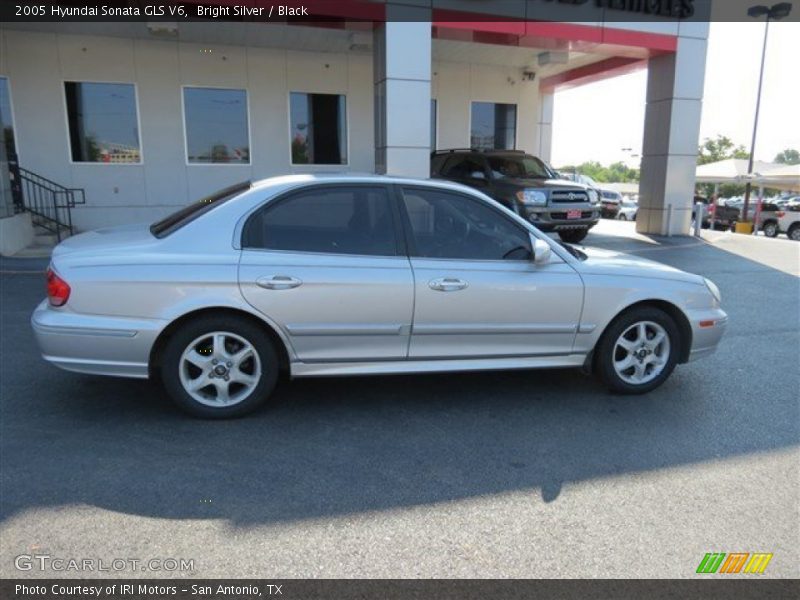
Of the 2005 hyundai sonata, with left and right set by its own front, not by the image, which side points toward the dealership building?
left

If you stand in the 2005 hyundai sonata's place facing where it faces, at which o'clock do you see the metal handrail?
The metal handrail is roughly at 8 o'clock from the 2005 hyundai sonata.

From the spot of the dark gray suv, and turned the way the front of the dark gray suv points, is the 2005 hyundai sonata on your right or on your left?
on your right

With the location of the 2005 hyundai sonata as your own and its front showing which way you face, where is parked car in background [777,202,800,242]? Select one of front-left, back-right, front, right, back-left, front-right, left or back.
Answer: front-left

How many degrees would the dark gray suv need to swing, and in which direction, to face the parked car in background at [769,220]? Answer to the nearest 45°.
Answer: approximately 90° to its left

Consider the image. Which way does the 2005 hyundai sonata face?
to the viewer's right

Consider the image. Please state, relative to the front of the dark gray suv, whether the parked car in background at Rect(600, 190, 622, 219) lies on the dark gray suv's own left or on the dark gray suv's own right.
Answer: on the dark gray suv's own left

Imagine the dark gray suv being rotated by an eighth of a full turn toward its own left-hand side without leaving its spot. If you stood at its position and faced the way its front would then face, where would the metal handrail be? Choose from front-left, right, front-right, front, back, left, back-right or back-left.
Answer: back

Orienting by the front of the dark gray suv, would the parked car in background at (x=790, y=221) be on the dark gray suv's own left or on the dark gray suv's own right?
on the dark gray suv's own left

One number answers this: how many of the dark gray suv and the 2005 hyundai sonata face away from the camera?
0

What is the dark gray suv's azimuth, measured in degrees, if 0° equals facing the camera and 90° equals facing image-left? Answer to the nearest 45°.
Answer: approximately 315°
